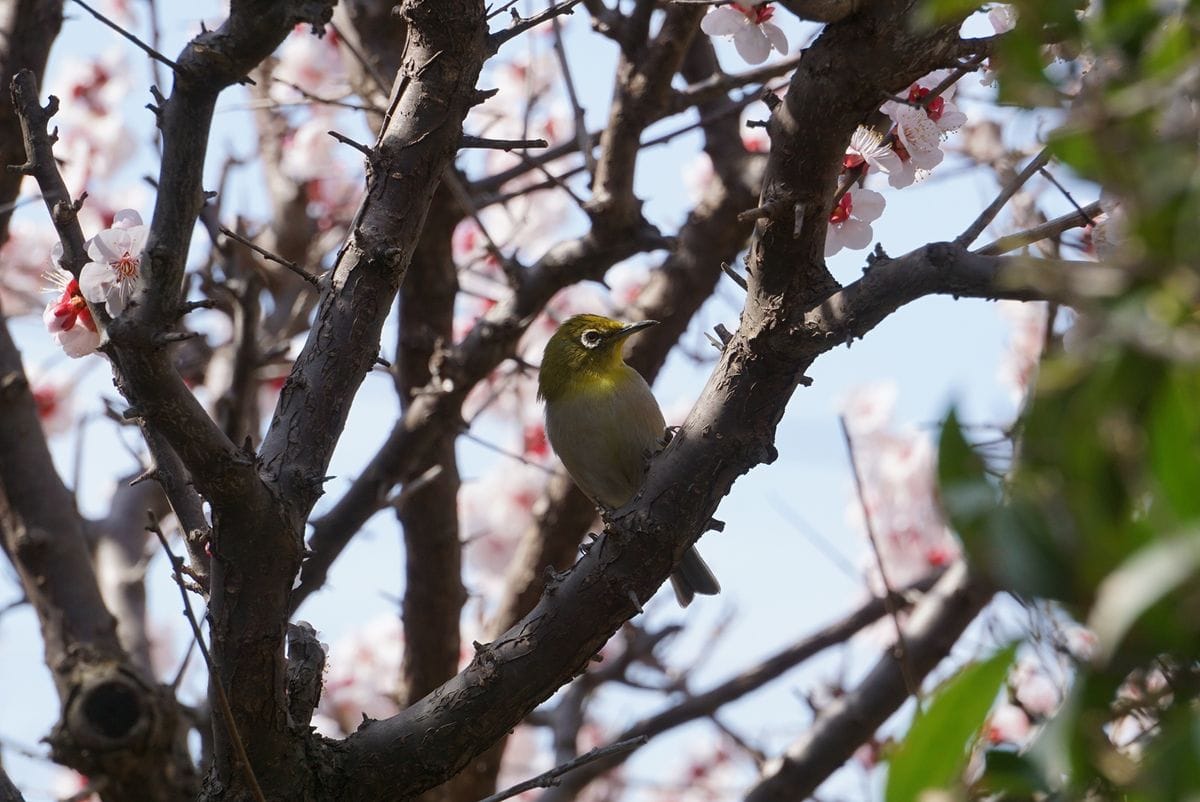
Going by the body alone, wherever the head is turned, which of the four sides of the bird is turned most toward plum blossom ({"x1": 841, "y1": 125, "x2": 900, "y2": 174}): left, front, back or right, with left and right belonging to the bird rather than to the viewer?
left

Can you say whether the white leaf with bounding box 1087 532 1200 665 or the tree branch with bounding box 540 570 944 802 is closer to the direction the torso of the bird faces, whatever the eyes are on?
the white leaf

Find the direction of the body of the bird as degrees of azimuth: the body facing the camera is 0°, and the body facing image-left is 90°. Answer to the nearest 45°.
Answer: approximately 45°

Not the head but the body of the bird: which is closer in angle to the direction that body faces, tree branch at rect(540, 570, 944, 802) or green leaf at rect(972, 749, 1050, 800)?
the green leaf
